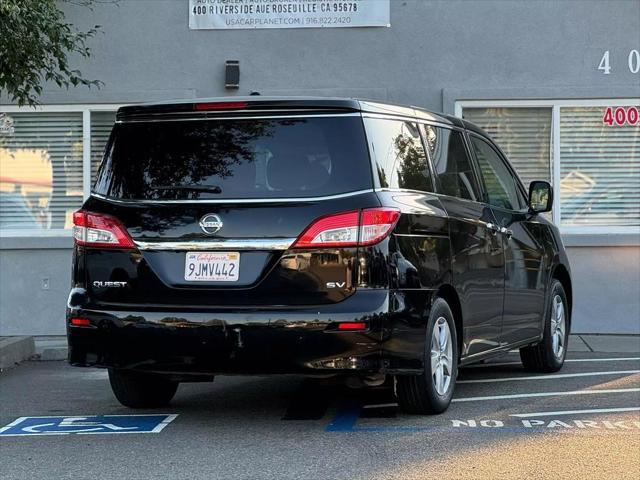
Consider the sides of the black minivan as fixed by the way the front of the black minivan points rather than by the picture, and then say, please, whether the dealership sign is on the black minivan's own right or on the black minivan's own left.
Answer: on the black minivan's own left

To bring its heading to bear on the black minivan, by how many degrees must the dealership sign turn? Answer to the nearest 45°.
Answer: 0° — it already faces it

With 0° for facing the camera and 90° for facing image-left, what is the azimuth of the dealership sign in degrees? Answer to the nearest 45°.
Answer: approximately 0°

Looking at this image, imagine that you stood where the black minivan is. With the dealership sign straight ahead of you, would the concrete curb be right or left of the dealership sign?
left

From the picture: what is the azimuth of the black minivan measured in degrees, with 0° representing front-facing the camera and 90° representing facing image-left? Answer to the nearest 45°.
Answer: approximately 225°

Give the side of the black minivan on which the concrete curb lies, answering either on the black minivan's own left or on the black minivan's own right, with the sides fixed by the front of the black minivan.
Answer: on the black minivan's own left

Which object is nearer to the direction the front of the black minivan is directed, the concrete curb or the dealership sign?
the dealership sign

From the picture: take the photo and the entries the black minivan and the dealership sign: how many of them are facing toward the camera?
1
